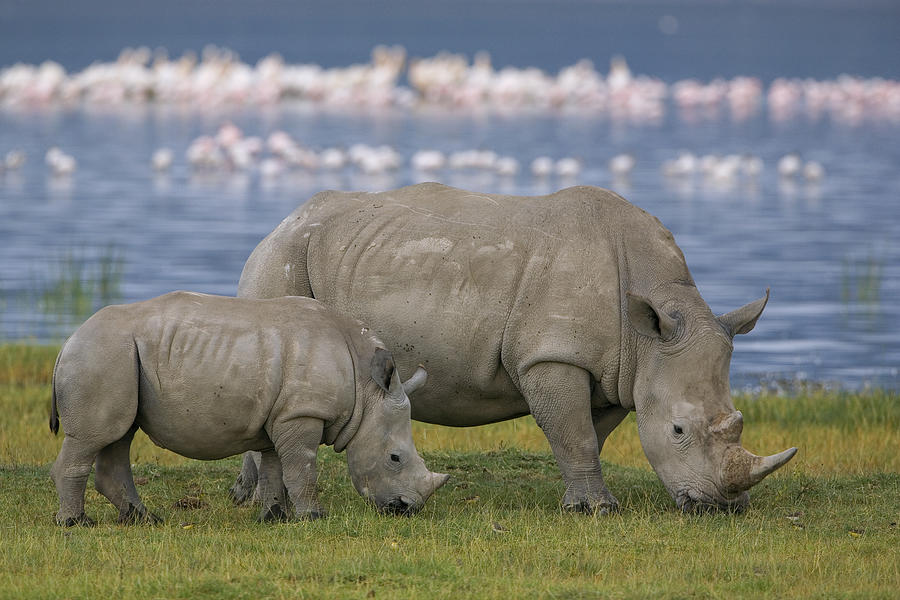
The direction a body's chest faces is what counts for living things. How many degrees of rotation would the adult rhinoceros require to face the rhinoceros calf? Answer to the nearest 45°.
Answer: approximately 135° to its right

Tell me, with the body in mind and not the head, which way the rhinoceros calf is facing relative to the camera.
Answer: to the viewer's right

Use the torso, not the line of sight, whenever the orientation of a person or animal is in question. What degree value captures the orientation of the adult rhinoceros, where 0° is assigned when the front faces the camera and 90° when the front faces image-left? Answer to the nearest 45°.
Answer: approximately 270°

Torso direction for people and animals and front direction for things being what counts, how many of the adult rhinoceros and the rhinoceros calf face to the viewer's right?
2
